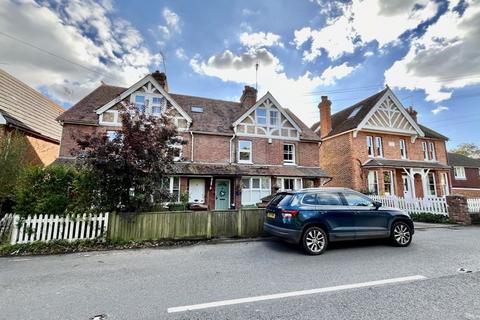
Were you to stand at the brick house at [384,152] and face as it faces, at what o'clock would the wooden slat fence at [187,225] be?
The wooden slat fence is roughly at 2 o'clock from the brick house.

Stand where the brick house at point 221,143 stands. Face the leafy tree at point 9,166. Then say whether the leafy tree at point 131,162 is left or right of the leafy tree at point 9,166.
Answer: left

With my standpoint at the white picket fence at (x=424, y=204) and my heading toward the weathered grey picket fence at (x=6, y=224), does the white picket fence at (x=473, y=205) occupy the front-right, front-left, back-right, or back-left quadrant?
back-left

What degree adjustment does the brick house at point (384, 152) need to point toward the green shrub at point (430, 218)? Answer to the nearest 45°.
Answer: approximately 45° to its right

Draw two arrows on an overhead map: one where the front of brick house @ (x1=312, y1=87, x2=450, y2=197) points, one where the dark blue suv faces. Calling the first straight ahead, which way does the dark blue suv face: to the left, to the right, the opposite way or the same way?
to the left

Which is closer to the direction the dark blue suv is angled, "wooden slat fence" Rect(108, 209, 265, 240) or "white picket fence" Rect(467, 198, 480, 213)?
the white picket fence

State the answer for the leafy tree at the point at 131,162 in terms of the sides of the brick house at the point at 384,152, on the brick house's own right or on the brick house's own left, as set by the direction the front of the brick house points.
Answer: on the brick house's own right

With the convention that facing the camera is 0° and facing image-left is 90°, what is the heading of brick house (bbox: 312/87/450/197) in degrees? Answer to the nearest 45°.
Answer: approximately 315°

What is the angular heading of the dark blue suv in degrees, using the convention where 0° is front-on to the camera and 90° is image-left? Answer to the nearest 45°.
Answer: approximately 225°

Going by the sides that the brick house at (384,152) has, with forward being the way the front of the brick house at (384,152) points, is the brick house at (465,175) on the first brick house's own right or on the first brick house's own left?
on the first brick house's own left

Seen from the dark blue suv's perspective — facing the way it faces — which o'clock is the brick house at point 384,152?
The brick house is roughly at 11 o'clock from the dark blue suv.

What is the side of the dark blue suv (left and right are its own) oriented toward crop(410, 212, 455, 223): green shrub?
front

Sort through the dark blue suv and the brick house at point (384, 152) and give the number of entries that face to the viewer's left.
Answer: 0

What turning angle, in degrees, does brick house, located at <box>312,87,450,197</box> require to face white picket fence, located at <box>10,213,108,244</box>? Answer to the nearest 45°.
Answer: approximately 90° to its right

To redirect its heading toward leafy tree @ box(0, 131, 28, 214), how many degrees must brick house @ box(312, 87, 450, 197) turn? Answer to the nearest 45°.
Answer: approximately 90° to its right
